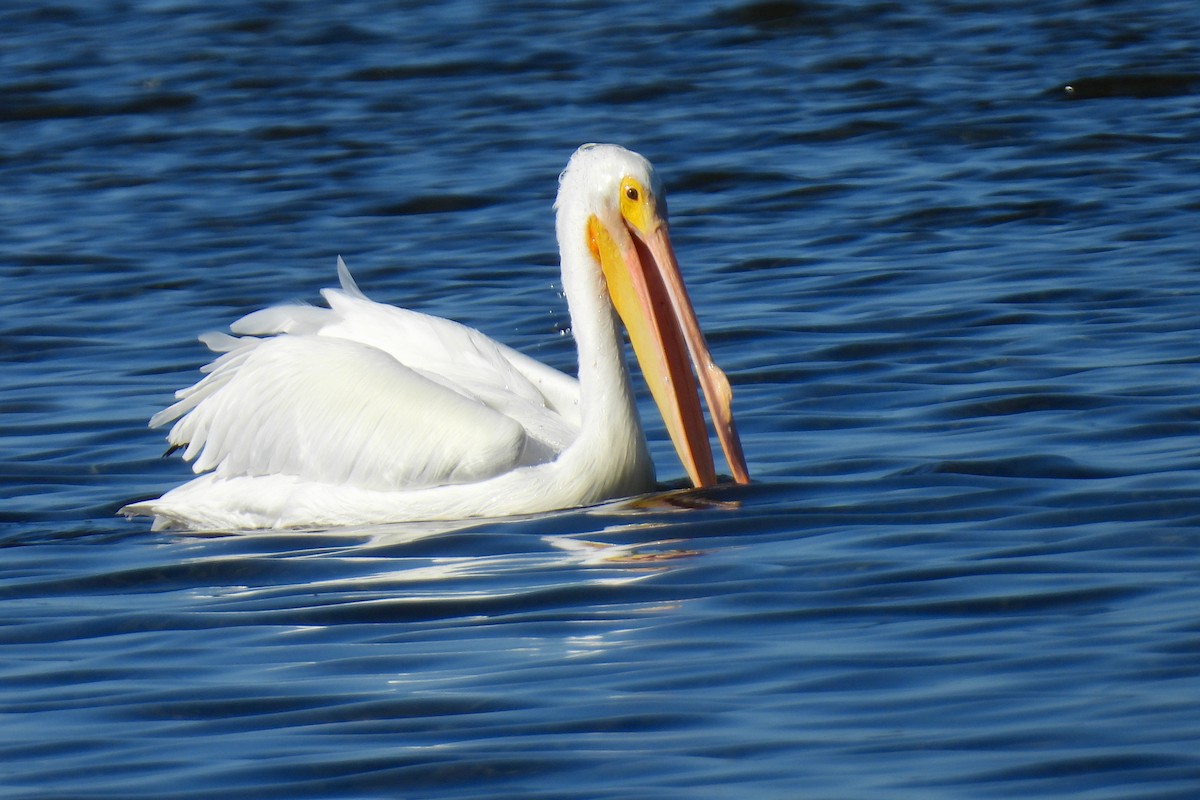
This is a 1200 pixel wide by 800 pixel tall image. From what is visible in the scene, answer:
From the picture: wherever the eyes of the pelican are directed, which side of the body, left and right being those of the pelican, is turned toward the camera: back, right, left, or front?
right
